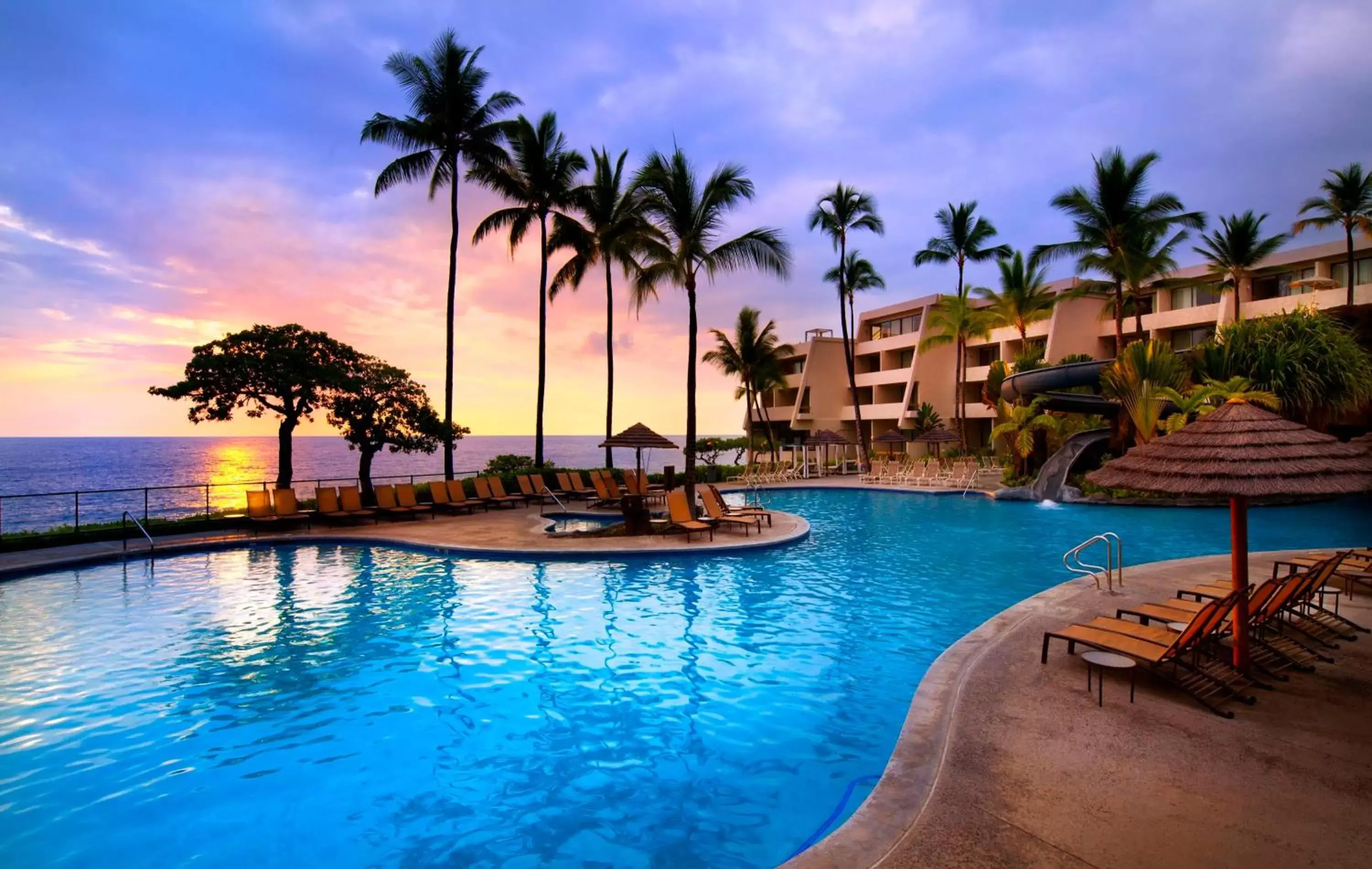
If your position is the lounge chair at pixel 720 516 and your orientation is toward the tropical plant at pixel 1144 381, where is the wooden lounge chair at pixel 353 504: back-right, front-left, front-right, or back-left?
back-left

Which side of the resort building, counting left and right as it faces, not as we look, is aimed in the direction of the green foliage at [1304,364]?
left

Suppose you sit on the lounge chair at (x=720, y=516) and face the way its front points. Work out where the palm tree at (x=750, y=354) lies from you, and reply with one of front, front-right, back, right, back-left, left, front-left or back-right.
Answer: back-left

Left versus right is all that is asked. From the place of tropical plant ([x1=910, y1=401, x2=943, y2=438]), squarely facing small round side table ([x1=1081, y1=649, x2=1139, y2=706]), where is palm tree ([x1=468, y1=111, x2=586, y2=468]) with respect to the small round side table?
right

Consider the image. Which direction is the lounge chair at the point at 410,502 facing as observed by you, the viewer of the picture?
facing the viewer and to the right of the viewer

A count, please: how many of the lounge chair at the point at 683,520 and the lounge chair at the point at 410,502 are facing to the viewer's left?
0

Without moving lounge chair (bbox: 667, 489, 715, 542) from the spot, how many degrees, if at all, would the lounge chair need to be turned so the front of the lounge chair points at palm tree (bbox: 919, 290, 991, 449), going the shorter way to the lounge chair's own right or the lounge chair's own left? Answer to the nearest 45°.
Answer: approximately 90° to the lounge chair's own left

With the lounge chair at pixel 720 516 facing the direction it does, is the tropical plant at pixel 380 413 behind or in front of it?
behind

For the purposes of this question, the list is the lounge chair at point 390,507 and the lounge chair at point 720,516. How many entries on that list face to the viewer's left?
0

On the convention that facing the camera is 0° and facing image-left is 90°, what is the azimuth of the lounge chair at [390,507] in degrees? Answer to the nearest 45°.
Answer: approximately 315°
